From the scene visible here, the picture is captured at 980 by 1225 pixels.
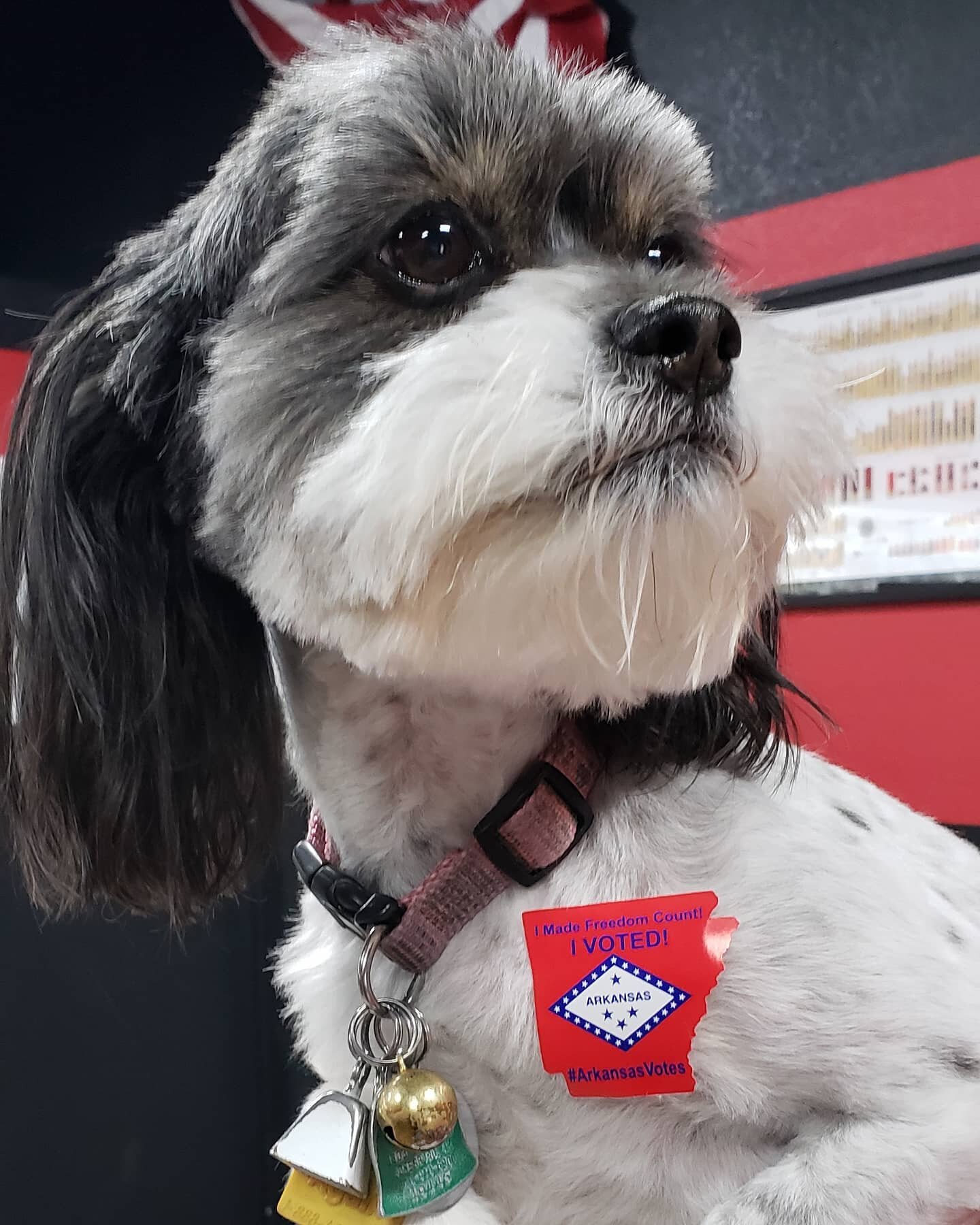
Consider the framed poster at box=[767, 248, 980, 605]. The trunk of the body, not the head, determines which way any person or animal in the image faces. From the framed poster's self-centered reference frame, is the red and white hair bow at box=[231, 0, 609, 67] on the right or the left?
on its right

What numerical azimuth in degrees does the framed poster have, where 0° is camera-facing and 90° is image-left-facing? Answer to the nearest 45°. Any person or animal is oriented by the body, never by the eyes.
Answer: approximately 45°

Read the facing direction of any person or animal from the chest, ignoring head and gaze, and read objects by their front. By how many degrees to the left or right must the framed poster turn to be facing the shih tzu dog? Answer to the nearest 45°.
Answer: approximately 45° to its left
